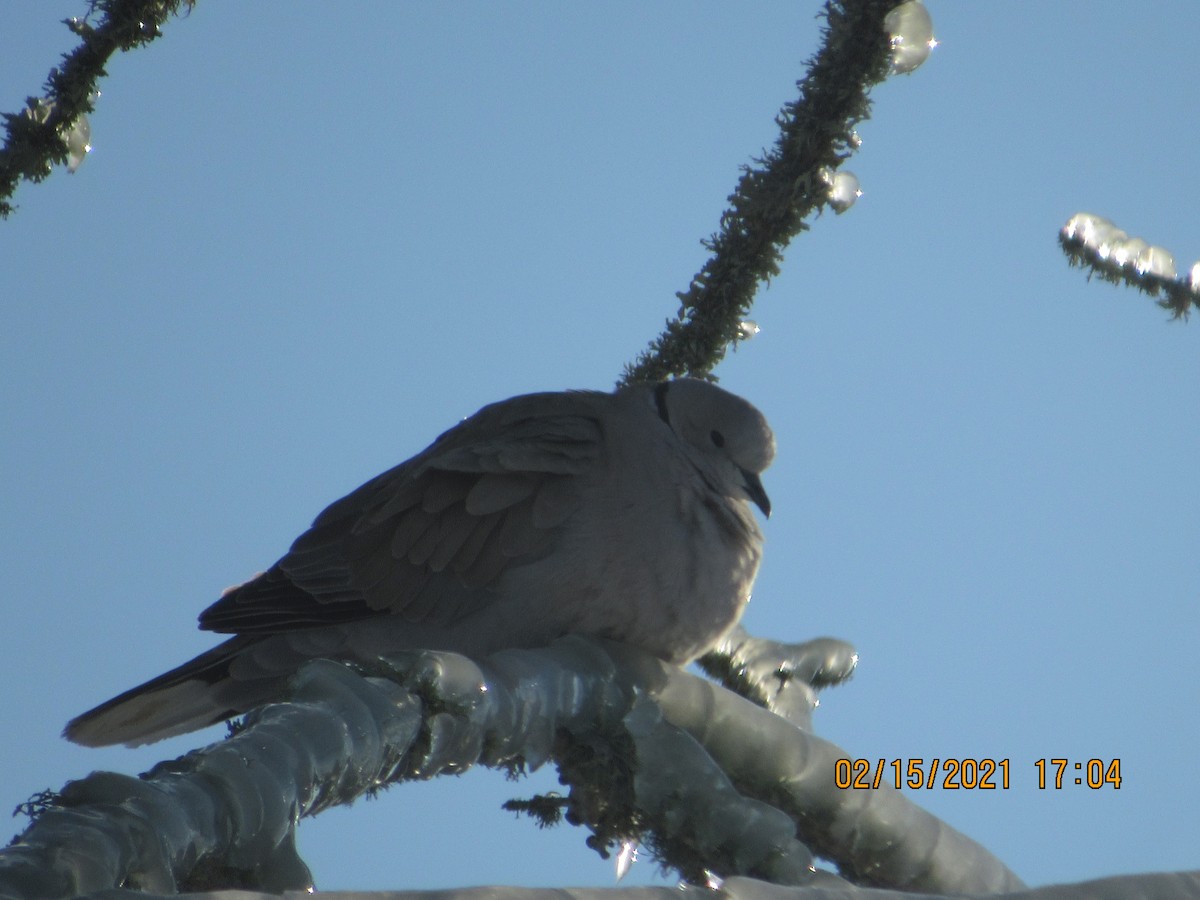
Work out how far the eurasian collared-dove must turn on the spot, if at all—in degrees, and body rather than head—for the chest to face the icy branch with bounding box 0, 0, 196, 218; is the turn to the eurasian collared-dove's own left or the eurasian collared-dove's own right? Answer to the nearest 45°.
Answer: approximately 135° to the eurasian collared-dove's own right

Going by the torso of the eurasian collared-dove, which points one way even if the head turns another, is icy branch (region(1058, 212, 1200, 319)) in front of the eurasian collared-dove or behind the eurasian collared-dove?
in front

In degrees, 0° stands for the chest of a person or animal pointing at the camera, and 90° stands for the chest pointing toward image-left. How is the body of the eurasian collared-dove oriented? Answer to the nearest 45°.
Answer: approximately 270°
